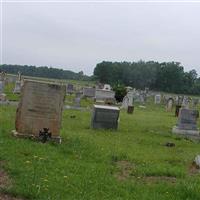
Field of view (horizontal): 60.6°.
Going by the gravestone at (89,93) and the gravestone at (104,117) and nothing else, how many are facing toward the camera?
2

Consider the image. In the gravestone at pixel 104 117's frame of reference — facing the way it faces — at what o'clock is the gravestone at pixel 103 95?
the gravestone at pixel 103 95 is roughly at 6 o'clock from the gravestone at pixel 104 117.

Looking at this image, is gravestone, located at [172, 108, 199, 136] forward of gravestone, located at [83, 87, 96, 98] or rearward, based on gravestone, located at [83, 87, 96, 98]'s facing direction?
forward

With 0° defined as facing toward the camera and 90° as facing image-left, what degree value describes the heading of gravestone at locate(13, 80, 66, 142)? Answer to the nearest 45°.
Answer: approximately 0°

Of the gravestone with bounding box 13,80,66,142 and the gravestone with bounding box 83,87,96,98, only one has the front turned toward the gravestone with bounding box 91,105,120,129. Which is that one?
the gravestone with bounding box 83,87,96,98

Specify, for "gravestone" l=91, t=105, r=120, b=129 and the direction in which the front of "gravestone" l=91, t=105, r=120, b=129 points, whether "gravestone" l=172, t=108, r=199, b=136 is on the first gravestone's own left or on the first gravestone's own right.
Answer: on the first gravestone's own left

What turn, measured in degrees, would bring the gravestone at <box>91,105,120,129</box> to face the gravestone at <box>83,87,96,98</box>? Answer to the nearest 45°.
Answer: approximately 180°

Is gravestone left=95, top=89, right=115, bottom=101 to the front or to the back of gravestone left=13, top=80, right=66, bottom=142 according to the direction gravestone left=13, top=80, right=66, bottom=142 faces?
to the back

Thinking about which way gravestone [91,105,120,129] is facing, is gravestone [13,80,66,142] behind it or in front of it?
in front

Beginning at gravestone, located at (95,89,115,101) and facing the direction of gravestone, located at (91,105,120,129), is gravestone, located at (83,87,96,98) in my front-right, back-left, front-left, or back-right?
back-right
